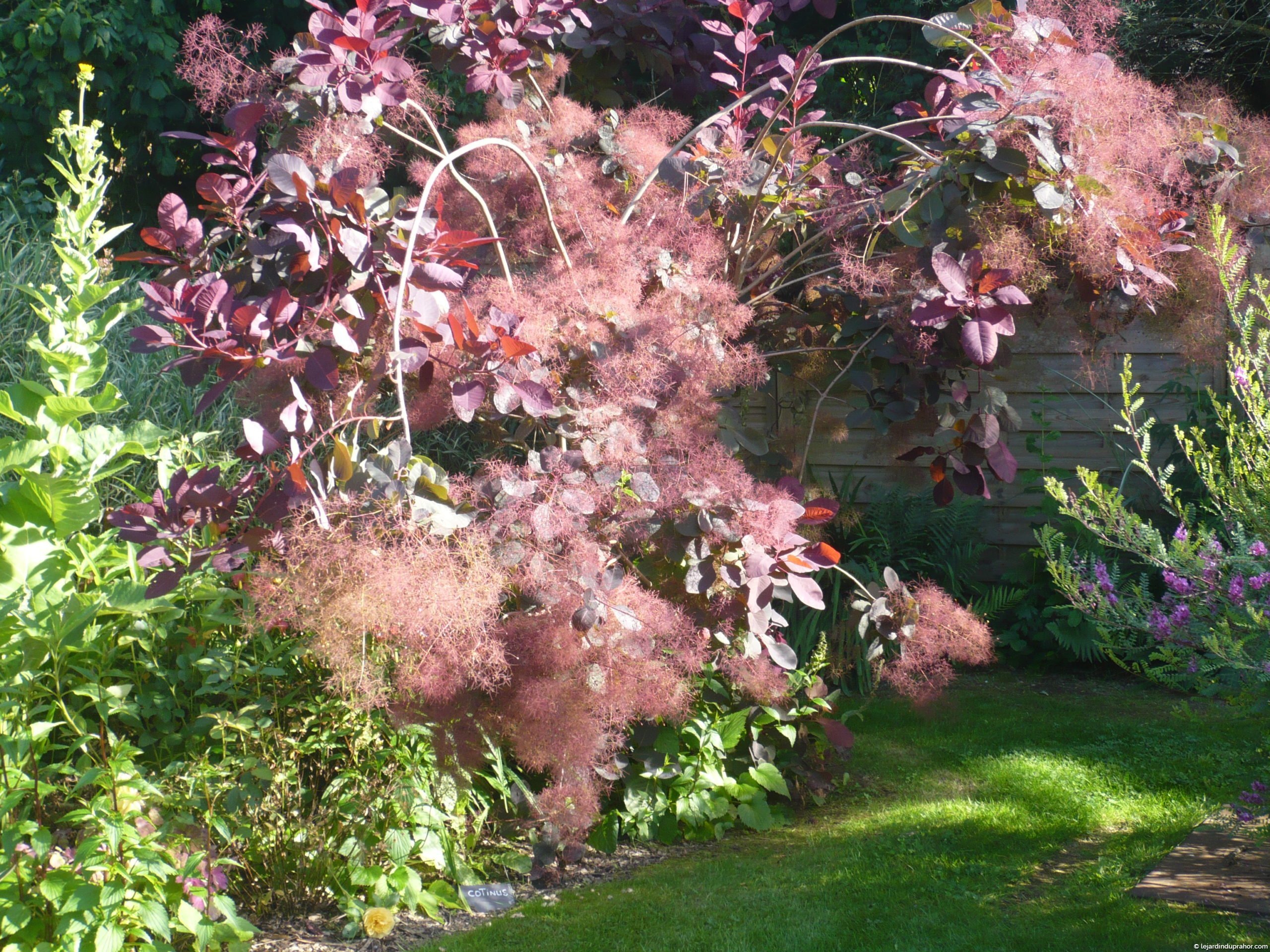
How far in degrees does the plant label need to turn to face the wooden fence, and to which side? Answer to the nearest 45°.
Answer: approximately 135° to its left

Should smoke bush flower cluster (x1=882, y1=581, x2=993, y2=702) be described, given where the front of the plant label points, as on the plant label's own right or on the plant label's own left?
on the plant label's own left

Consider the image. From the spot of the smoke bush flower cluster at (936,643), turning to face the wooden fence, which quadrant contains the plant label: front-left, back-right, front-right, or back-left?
back-left

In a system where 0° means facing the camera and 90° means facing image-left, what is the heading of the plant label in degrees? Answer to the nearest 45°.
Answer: approximately 0°
